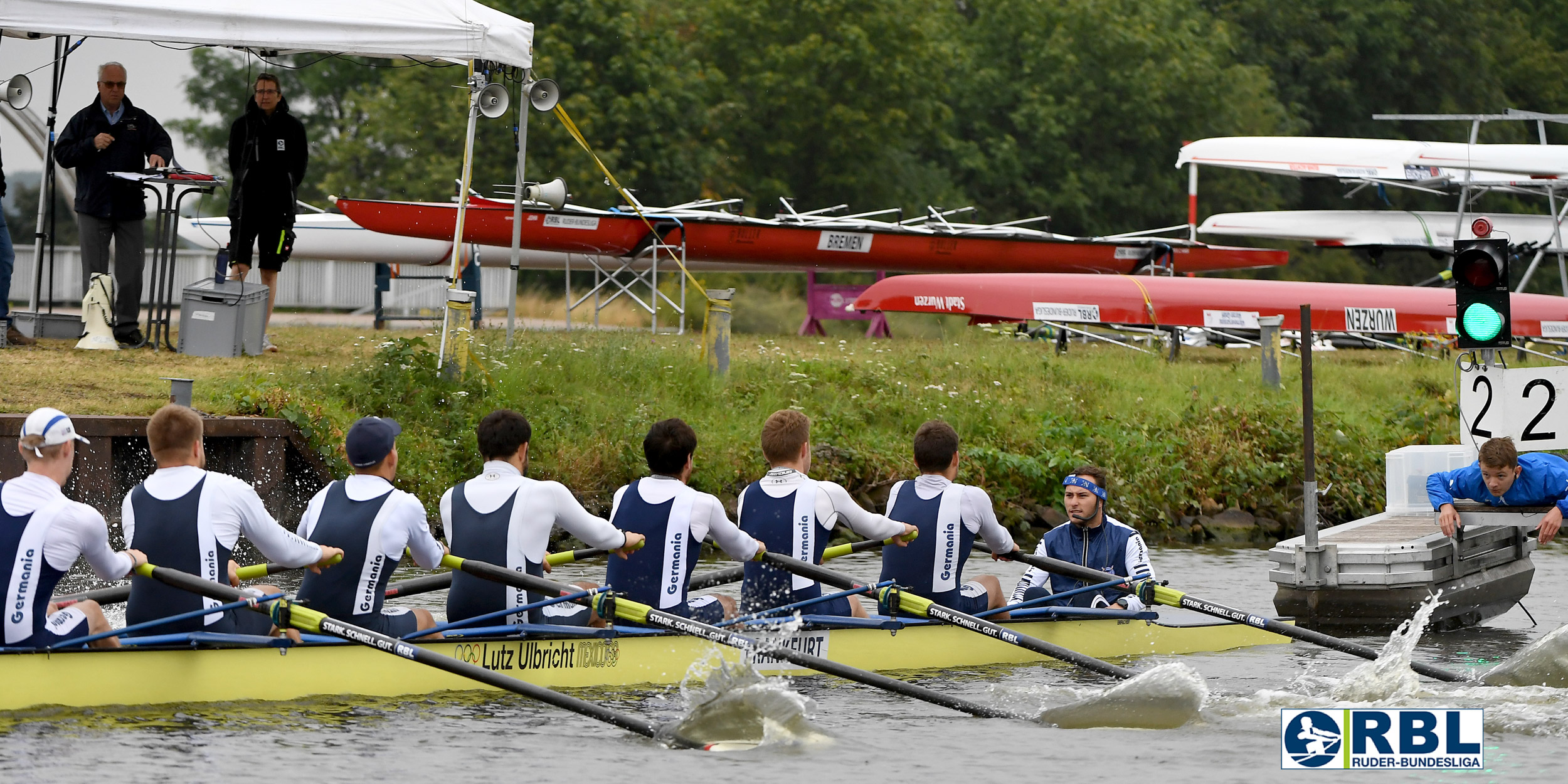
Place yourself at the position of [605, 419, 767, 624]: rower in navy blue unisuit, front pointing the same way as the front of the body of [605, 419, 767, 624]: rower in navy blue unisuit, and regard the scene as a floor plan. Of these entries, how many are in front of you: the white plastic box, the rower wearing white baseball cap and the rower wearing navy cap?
1

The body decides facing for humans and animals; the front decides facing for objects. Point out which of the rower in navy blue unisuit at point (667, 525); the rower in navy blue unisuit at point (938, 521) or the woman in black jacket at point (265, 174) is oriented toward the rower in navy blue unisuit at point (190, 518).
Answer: the woman in black jacket

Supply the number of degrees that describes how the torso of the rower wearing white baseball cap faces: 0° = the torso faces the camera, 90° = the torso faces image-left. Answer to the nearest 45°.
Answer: approximately 225°

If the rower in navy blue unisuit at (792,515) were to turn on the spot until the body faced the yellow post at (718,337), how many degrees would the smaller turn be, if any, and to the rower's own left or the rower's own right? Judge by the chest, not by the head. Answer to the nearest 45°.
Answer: approximately 45° to the rower's own left

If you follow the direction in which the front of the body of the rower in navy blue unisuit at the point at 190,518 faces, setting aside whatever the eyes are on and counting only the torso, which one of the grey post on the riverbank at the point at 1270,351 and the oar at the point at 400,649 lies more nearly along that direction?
the grey post on the riverbank

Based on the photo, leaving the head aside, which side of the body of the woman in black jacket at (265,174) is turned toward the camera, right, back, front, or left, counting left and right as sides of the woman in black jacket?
front

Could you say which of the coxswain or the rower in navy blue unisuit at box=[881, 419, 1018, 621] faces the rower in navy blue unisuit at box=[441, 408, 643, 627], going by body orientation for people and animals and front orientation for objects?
the coxswain

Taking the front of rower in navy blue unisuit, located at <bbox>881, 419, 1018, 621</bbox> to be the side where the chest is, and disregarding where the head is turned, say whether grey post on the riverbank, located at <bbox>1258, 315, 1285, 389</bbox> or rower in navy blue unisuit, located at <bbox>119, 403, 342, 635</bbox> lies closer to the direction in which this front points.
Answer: the grey post on the riverbank

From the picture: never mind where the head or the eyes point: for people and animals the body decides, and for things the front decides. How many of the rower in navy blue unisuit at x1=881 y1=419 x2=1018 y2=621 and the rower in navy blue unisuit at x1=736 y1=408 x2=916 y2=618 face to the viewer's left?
0

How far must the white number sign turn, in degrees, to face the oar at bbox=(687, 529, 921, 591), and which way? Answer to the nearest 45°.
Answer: approximately 45° to its right

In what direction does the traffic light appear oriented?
toward the camera
